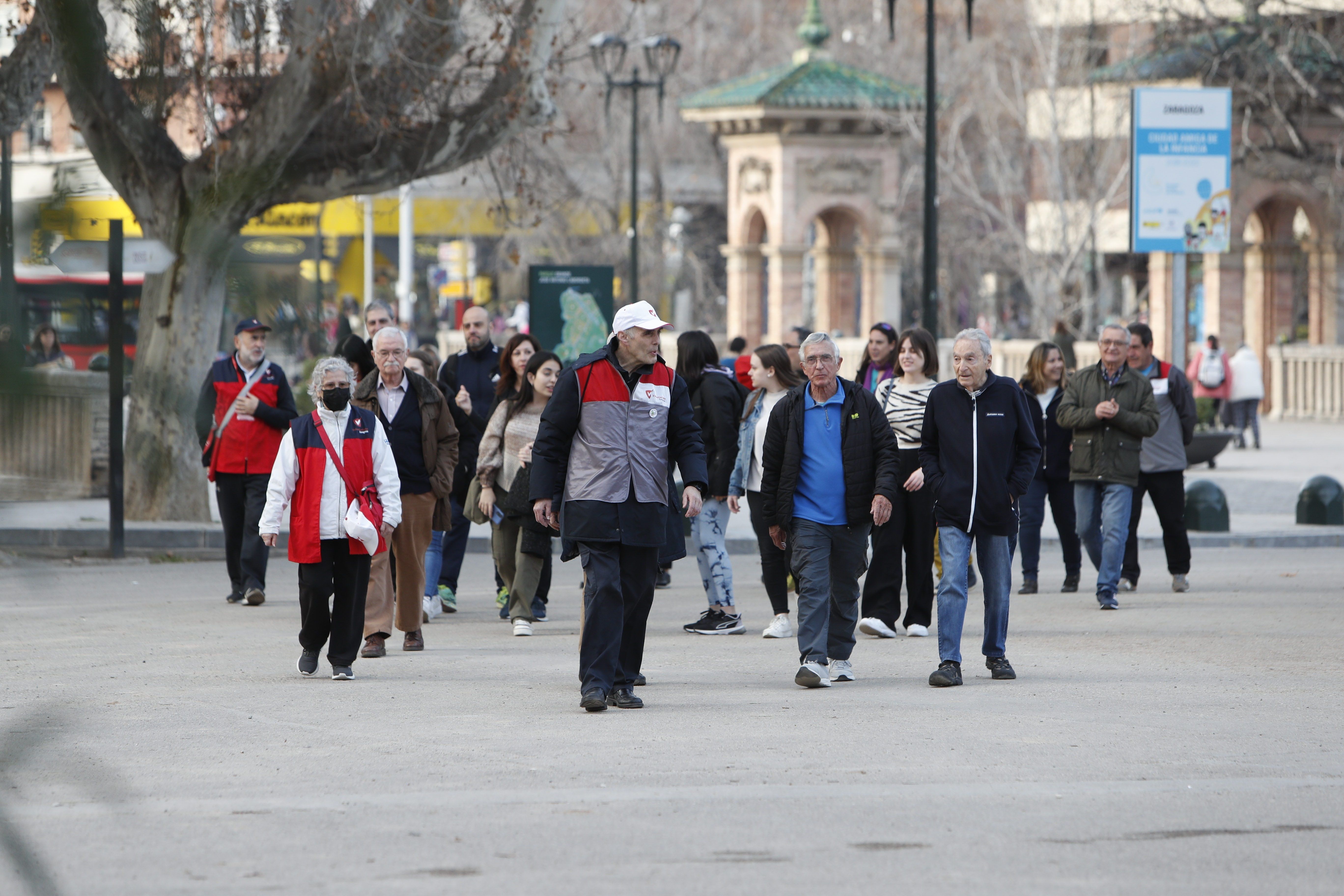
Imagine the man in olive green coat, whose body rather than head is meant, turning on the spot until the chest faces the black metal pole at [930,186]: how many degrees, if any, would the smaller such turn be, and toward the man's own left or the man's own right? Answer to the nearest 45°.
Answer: approximately 180°

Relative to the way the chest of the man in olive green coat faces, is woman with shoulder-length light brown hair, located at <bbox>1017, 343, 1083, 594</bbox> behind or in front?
behind

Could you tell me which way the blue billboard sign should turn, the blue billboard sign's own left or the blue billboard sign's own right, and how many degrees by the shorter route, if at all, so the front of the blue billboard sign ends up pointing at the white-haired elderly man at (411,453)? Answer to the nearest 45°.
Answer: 0° — it already faces them

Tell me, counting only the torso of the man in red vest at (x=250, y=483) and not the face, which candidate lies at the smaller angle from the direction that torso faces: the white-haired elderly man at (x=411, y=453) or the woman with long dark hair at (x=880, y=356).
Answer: the white-haired elderly man
